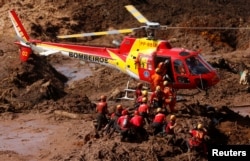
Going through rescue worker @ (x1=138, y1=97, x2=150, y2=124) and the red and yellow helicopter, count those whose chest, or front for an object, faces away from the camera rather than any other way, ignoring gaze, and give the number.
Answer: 1

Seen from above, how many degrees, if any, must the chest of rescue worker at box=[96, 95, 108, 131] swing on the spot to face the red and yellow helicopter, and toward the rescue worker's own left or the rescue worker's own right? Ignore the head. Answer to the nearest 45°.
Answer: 0° — they already face it

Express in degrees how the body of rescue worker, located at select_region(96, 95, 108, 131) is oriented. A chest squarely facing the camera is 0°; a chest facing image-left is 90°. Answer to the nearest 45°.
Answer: approximately 225°

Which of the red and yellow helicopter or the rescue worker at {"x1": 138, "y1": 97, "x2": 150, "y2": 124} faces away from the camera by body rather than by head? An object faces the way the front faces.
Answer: the rescue worker

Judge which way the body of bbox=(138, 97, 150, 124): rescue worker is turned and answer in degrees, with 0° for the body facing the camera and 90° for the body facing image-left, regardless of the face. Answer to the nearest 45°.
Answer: approximately 180°

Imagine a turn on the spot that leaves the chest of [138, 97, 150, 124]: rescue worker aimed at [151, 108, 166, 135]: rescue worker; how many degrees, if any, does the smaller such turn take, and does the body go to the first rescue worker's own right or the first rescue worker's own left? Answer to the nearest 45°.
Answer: approximately 135° to the first rescue worker's own right

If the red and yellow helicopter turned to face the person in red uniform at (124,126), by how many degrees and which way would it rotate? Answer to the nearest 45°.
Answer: approximately 45° to its right

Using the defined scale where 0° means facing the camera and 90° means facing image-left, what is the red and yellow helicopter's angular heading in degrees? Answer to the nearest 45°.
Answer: approximately 315°

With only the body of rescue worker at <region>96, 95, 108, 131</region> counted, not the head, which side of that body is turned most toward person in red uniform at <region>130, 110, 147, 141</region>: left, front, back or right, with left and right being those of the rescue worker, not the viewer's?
right
